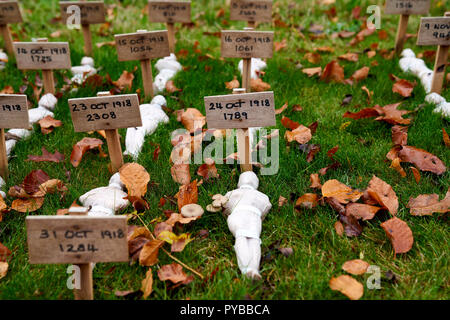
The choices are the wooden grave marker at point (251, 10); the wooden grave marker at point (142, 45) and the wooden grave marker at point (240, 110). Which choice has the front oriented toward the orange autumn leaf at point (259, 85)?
the wooden grave marker at point (251, 10)

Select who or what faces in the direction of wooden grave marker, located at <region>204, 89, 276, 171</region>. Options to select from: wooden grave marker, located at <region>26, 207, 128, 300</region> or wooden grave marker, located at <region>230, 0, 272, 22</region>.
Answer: wooden grave marker, located at <region>230, 0, 272, 22</region>

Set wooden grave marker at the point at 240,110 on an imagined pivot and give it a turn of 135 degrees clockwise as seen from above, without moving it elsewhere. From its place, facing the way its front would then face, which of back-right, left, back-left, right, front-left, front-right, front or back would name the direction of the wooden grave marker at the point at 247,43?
front-right

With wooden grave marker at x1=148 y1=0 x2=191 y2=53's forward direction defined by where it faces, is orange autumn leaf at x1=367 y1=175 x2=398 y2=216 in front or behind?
in front

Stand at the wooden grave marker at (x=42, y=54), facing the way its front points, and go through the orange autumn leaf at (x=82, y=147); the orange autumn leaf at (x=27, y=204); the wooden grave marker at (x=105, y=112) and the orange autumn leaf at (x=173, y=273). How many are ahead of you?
4

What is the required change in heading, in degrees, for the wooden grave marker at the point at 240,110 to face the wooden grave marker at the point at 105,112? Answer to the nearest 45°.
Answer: approximately 90° to its right

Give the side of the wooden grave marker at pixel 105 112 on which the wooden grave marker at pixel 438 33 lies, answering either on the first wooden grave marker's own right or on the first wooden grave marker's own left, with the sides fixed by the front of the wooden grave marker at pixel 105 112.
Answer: on the first wooden grave marker's own left

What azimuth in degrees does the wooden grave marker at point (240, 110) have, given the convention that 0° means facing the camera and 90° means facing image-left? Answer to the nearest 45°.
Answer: approximately 0°
